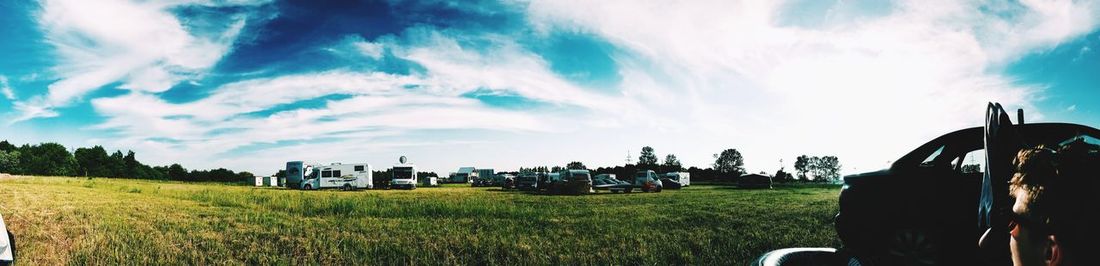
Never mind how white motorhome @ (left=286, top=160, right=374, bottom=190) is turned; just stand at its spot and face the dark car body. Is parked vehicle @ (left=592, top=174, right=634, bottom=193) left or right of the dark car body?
left

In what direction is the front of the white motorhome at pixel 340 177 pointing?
to the viewer's left

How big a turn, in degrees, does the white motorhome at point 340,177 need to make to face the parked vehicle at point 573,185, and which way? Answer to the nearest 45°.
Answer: approximately 135° to its left
